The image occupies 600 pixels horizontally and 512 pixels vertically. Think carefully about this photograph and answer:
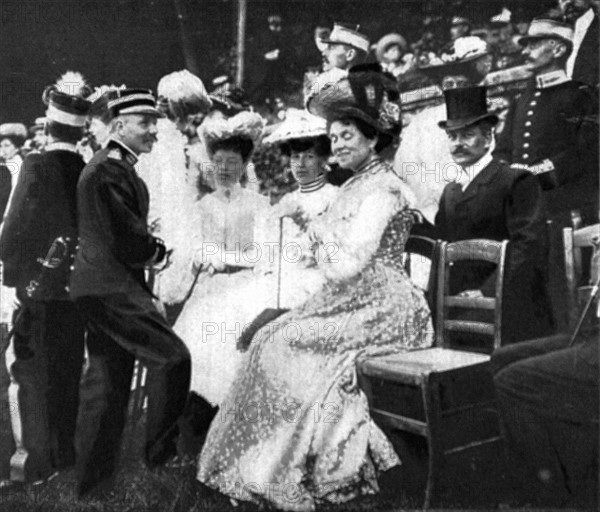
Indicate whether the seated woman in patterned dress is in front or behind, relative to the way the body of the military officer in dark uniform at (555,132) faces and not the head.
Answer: in front

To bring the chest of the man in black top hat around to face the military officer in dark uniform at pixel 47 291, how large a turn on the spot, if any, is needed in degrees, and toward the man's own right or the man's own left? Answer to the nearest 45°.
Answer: approximately 45° to the man's own right

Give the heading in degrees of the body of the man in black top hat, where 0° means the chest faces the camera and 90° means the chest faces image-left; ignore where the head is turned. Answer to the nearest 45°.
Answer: approximately 45°
